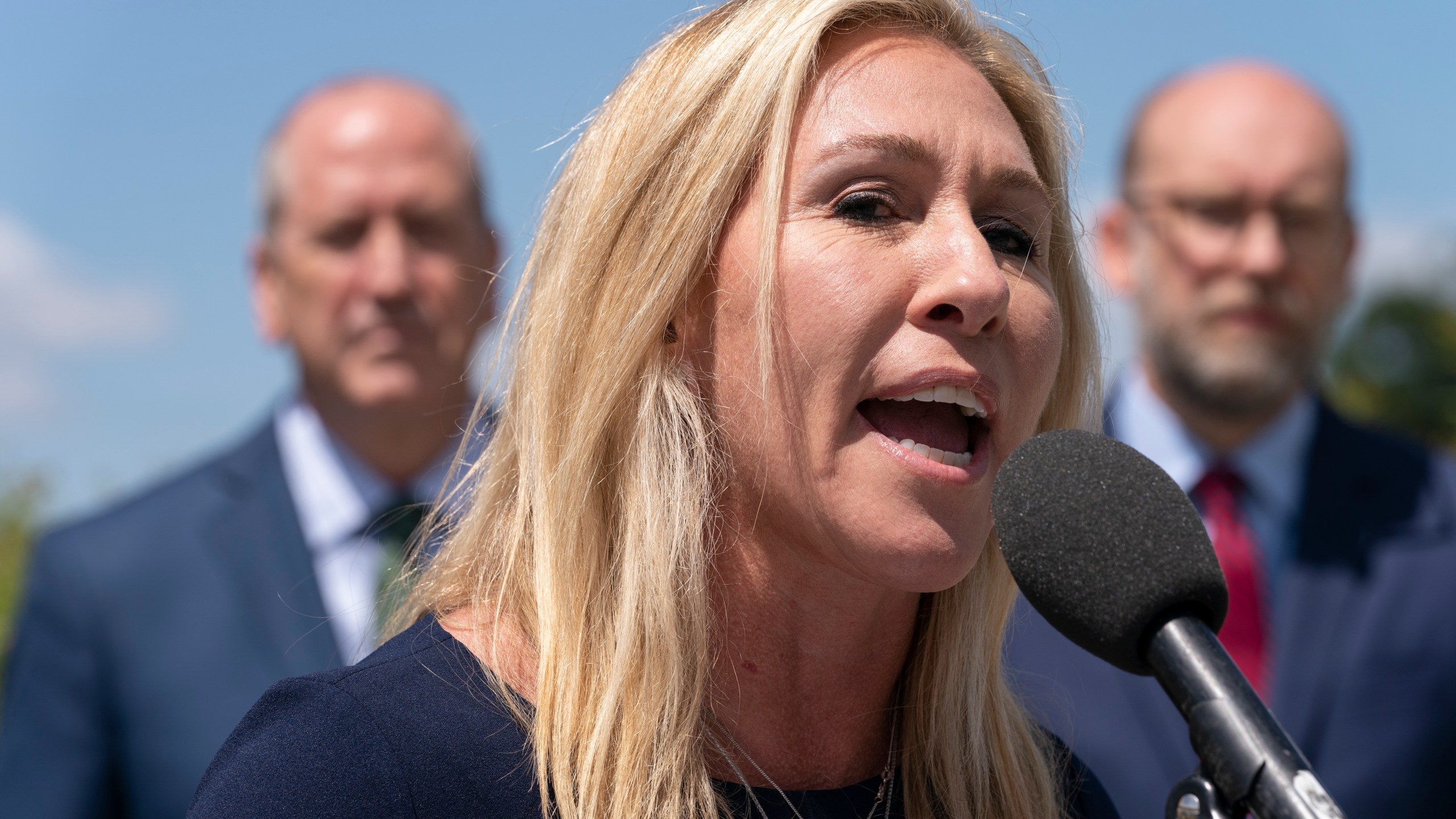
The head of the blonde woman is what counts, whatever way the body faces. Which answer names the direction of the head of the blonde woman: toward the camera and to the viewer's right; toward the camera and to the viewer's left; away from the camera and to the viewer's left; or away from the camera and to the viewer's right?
toward the camera and to the viewer's right

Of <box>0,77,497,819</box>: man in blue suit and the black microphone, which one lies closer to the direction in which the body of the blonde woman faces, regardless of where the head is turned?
the black microphone

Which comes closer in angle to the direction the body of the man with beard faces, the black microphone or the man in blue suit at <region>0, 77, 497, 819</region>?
the black microphone

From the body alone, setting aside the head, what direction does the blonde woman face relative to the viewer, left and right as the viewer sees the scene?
facing the viewer and to the right of the viewer

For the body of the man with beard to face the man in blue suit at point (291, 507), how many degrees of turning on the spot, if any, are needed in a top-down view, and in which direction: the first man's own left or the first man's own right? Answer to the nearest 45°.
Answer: approximately 45° to the first man's own right

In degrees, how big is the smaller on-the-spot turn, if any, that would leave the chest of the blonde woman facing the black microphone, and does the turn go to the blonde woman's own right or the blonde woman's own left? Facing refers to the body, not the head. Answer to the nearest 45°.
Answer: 0° — they already face it

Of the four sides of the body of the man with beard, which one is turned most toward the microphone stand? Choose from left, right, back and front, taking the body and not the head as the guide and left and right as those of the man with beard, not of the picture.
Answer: front

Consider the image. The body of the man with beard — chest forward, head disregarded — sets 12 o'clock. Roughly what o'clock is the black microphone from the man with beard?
The black microphone is roughly at 12 o'clock from the man with beard.

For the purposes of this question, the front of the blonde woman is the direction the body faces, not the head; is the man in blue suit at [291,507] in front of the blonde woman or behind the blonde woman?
behind

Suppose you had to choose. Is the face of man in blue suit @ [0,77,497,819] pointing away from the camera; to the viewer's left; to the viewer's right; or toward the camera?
toward the camera

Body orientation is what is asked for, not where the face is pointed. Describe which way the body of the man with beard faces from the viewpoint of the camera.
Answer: toward the camera

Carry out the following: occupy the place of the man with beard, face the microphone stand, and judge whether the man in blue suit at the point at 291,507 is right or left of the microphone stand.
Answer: right

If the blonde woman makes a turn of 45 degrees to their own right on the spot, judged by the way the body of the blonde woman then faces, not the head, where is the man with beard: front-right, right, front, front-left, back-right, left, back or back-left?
back-left

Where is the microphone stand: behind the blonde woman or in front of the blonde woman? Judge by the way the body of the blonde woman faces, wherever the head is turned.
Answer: in front
